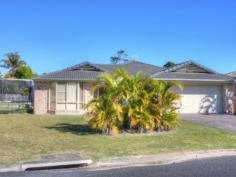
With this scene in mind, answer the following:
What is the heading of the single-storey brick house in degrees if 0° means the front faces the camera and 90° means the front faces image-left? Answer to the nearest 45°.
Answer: approximately 0°

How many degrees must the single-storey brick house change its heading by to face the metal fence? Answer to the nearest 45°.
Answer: approximately 135° to its right

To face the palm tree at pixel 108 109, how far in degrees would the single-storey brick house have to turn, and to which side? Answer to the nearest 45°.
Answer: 0° — it already faces it

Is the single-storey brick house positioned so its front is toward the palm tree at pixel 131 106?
yes

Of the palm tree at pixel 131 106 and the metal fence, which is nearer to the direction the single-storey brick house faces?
the palm tree
